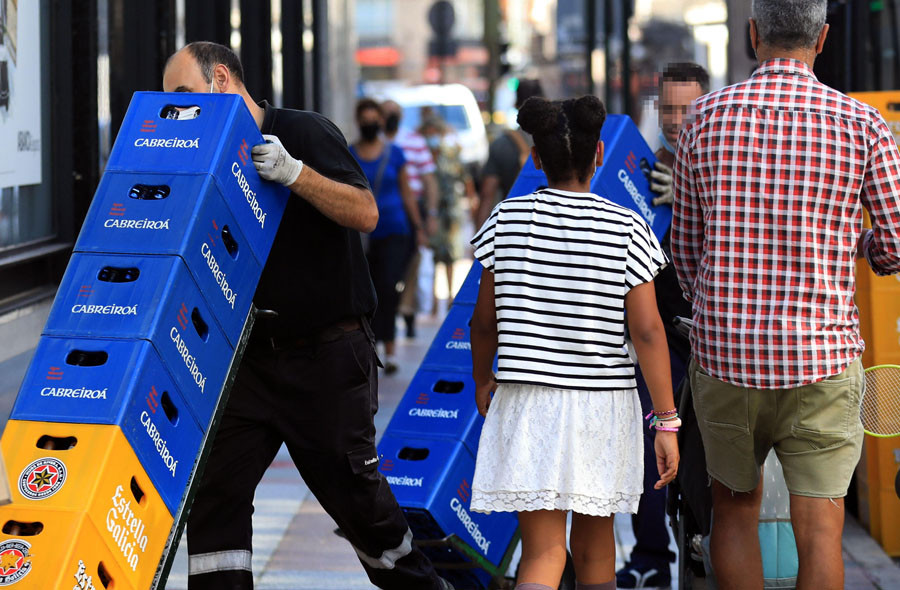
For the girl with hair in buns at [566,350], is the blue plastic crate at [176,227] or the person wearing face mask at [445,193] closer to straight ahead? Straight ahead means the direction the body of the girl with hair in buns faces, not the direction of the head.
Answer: the person wearing face mask

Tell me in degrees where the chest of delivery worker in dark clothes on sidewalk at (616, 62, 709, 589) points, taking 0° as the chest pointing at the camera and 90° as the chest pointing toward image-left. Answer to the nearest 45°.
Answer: approximately 45°

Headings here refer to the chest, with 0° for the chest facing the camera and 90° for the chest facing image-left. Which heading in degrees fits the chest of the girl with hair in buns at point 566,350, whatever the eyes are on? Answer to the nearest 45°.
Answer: approximately 180°

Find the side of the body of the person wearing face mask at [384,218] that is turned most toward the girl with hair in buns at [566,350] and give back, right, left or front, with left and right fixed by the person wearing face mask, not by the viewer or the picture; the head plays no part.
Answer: front

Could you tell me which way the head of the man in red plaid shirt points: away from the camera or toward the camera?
away from the camera

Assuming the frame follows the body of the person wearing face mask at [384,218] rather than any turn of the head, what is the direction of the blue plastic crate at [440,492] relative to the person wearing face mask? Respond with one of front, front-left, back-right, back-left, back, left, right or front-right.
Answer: front

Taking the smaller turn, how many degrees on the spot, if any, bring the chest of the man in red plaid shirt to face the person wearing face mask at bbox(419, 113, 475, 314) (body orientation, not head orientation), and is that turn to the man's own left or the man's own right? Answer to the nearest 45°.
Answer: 0° — they already face them

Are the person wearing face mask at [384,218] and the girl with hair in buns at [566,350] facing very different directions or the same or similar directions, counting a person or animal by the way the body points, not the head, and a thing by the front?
very different directions

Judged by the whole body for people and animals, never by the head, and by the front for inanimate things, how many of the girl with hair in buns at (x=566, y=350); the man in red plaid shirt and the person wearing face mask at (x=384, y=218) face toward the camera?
1

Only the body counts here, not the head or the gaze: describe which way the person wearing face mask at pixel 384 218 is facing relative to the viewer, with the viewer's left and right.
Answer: facing the viewer

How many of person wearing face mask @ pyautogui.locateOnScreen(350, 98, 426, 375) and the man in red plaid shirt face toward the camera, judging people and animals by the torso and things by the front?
1

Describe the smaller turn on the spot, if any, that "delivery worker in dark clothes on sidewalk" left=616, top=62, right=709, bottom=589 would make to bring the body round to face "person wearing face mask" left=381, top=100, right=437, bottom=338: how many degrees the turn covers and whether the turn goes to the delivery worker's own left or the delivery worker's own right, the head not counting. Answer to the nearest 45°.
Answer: approximately 135° to the delivery worker's own right

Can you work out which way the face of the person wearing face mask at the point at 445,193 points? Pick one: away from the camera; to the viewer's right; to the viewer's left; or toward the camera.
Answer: toward the camera

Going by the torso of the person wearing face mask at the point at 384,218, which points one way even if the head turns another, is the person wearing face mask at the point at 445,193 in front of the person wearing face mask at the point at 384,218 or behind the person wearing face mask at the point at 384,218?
behind

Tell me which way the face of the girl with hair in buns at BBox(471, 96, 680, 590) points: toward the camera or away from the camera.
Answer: away from the camera

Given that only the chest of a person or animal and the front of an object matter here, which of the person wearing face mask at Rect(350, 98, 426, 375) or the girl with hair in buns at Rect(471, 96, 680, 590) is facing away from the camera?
the girl with hair in buns
